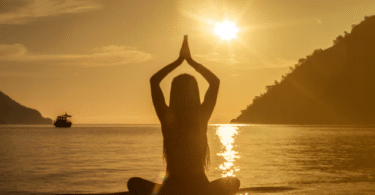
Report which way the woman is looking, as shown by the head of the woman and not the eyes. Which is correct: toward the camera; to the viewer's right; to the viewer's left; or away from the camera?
away from the camera

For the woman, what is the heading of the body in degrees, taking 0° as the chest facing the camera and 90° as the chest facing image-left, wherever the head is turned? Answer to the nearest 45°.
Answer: approximately 180°
